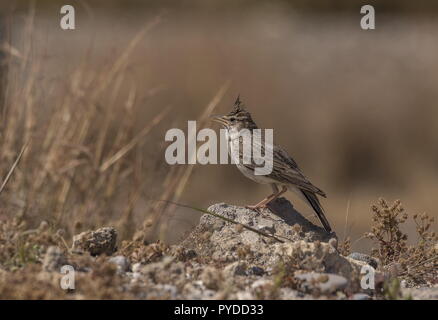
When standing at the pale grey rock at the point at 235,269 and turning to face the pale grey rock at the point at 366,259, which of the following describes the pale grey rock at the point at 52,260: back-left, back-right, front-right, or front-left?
back-left

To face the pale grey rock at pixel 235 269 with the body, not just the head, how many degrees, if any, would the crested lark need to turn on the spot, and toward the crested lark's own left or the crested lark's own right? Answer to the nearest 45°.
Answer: approximately 90° to the crested lark's own left

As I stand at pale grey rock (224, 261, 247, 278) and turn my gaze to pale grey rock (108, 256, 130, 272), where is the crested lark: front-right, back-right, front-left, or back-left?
back-right

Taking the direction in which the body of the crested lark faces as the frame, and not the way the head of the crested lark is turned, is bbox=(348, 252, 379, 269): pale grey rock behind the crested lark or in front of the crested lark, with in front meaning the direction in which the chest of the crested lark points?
behind

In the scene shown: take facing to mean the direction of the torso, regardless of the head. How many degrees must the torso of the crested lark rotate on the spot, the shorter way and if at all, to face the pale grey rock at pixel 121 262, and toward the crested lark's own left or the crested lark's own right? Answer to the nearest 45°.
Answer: approximately 45° to the crested lark's own left

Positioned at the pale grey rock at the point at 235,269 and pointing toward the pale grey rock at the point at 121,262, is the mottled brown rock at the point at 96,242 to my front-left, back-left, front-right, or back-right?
front-right

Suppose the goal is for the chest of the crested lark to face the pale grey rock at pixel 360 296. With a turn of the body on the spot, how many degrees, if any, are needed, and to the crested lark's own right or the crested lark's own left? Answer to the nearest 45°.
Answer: approximately 90° to the crested lark's own left

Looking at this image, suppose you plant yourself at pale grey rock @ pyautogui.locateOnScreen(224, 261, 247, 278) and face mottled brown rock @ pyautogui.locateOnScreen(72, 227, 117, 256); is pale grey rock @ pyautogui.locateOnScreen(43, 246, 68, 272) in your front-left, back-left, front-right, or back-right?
front-left

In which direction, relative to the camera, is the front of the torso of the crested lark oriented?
to the viewer's left

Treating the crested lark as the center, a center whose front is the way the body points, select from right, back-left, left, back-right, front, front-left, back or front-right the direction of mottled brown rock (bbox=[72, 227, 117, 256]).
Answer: front-left

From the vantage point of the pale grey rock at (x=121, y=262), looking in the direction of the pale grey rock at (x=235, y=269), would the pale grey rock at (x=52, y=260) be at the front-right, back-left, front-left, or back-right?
back-right

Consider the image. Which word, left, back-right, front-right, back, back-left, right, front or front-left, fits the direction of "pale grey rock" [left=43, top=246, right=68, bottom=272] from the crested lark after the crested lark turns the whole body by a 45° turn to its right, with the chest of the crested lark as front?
left
